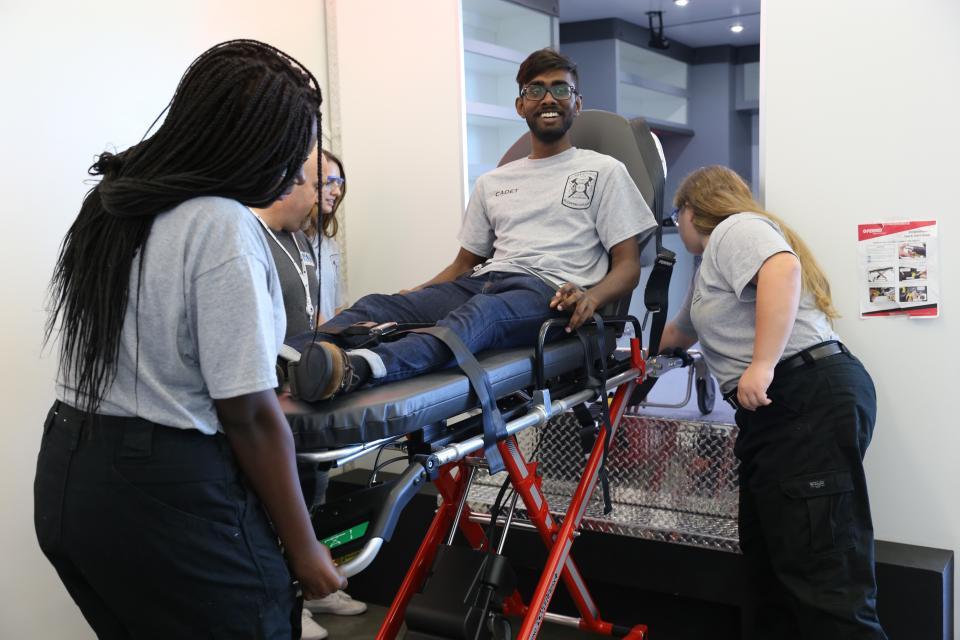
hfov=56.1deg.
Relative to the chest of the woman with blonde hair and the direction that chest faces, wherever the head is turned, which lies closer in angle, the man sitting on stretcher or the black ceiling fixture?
the man sitting on stretcher

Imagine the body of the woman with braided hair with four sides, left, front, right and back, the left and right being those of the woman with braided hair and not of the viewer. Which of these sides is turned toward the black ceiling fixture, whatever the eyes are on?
front

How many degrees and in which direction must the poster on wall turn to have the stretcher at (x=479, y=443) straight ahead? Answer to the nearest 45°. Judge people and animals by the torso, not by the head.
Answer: approximately 45° to its right

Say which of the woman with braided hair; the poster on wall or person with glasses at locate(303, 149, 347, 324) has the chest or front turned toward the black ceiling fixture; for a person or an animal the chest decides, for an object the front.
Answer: the woman with braided hair

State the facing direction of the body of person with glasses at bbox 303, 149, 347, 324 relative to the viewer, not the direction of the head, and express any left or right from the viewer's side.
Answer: facing the viewer and to the right of the viewer

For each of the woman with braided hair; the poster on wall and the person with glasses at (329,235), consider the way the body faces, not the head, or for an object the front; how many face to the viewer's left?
0

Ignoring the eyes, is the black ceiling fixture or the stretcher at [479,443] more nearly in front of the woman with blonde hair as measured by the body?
the stretcher

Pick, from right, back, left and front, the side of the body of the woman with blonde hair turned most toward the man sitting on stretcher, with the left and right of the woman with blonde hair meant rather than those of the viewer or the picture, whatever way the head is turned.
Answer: front

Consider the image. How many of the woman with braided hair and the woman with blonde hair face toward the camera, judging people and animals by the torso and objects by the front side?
0

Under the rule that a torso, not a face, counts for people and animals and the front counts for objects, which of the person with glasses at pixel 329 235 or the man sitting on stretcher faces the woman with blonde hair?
the person with glasses

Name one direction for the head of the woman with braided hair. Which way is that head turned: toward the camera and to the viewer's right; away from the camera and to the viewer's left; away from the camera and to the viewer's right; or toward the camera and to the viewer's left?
away from the camera and to the viewer's right

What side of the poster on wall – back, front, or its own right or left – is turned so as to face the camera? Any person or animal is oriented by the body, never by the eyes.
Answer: front

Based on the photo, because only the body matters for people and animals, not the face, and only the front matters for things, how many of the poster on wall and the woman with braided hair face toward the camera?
1

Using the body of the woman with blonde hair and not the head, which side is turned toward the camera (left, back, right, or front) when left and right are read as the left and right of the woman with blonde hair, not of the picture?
left

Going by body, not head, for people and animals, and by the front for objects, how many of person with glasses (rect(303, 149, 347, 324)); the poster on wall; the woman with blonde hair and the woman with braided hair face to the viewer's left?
1
